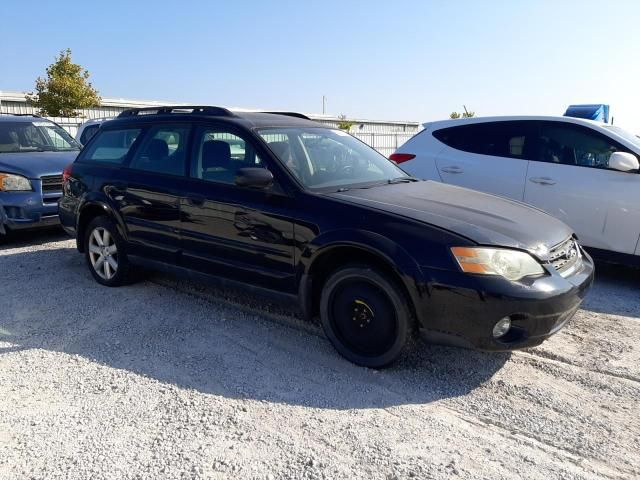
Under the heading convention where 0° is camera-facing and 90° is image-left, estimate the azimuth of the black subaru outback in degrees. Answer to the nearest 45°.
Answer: approximately 315°

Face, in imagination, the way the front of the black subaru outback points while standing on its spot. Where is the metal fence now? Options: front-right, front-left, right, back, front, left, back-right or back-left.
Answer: back-left

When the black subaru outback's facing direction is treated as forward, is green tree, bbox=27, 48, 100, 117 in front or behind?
behind

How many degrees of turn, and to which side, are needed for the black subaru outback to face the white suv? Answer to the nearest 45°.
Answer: approximately 90° to its left

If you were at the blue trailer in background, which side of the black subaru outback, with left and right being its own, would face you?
left
